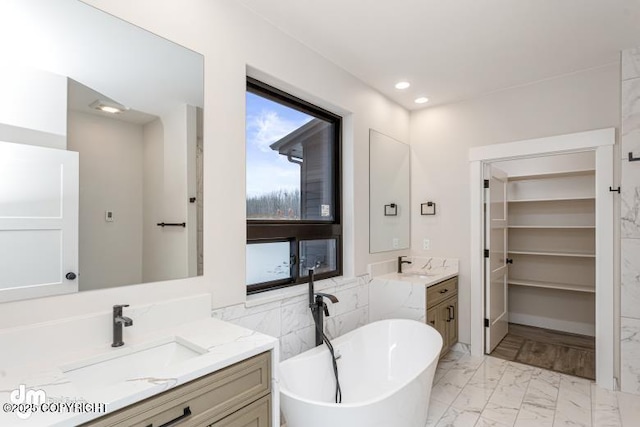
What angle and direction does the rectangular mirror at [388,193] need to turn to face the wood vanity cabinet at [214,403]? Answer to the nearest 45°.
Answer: approximately 45° to its right

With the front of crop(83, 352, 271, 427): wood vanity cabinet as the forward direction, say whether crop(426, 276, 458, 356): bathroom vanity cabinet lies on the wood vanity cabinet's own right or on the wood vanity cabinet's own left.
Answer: on the wood vanity cabinet's own left

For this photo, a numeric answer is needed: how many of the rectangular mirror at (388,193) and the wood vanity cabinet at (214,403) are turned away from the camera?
0

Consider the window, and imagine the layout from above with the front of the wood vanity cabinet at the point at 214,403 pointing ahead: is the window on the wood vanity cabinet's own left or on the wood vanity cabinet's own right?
on the wood vanity cabinet's own left

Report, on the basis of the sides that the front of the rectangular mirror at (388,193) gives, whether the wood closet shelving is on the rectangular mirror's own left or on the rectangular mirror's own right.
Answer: on the rectangular mirror's own left

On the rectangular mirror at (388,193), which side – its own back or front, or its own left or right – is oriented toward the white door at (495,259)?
left

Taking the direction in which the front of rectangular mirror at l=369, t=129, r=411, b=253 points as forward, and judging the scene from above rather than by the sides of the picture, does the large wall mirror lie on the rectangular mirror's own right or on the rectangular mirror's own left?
on the rectangular mirror's own right
